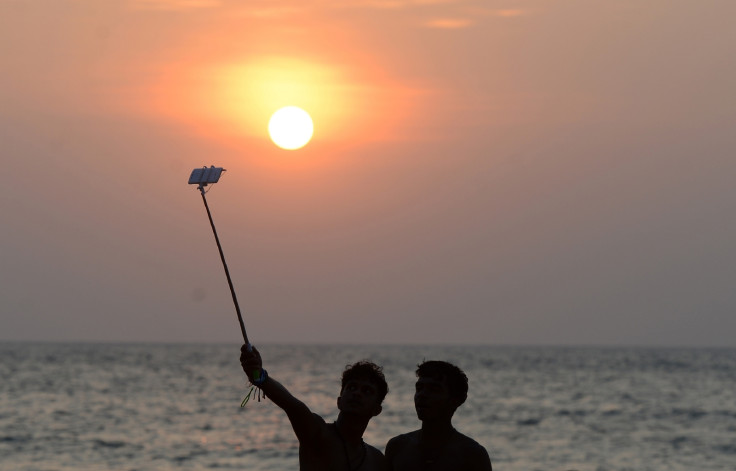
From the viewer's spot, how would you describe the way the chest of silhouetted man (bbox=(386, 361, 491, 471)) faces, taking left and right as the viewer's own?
facing the viewer and to the left of the viewer

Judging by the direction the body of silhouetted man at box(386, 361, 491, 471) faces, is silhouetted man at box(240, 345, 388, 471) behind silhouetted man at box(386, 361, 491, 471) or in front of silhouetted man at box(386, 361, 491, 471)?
in front
